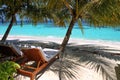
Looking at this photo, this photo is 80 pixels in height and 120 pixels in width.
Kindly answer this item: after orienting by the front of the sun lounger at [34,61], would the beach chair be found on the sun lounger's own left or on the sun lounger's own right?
on the sun lounger's own left

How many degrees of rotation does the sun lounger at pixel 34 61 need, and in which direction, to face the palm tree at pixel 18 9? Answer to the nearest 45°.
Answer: approximately 45° to its left

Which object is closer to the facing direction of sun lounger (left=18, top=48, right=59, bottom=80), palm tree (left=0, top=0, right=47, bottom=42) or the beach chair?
the palm tree

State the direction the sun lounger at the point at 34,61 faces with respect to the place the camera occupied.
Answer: facing away from the viewer and to the right of the viewer
